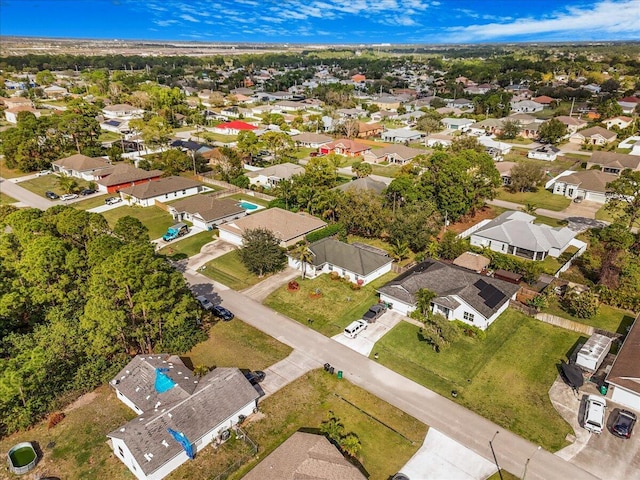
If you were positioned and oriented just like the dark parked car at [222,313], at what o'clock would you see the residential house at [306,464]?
The residential house is roughly at 1 o'clock from the dark parked car.

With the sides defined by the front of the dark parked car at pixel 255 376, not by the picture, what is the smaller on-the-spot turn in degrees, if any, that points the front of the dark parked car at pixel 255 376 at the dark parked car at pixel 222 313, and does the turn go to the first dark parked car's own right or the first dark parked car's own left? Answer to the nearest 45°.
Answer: approximately 135° to the first dark parked car's own right

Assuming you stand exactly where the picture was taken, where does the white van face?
facing away from the viewer and to the right of the viewer

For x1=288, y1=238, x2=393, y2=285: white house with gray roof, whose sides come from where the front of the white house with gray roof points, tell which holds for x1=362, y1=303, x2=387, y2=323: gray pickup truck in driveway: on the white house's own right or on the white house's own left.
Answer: on the white house's own left

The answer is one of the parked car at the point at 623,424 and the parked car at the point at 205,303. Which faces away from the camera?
the parked car at the point at 623,424

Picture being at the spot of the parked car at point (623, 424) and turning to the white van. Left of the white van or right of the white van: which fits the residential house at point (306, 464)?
left

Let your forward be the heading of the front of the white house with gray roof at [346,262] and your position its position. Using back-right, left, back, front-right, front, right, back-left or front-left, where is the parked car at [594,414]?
left

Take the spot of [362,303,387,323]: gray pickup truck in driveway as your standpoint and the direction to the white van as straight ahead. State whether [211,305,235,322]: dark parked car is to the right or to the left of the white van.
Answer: right

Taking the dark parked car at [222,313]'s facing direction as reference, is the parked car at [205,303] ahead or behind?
behind

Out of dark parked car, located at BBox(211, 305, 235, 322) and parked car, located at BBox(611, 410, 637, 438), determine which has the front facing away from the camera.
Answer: the parked car

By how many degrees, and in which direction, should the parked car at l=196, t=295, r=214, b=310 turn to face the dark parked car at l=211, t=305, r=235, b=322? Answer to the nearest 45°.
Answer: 0° — it already faces it

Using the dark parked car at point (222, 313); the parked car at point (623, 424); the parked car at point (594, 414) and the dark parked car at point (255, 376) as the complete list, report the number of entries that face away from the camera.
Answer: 2

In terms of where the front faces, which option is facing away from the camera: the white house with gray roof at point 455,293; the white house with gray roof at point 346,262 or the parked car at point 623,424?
the parked car

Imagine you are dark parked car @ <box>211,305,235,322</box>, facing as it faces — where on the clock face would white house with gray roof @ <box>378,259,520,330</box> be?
The white house with gray roof is roughly at 11 o'clock from the dark parked car.

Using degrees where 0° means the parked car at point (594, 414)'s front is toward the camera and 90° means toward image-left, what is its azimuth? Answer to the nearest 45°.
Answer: approximately 180°
